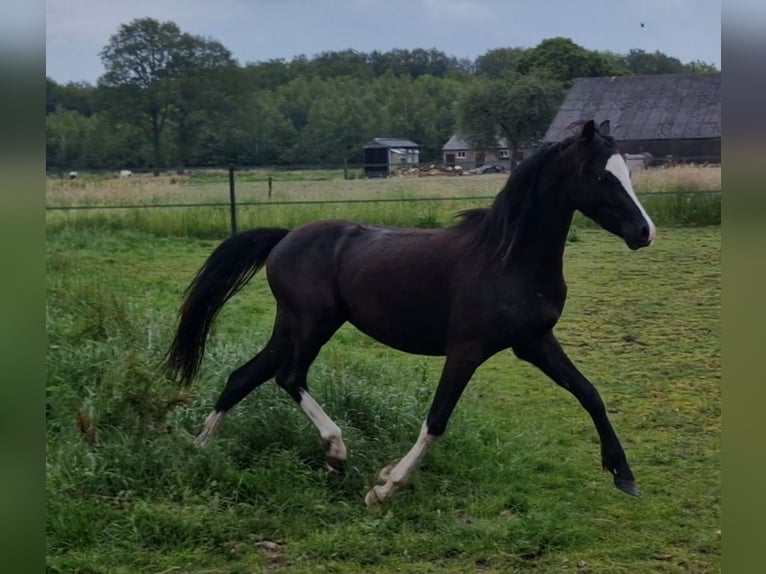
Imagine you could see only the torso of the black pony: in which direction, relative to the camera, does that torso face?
to the viewer's right

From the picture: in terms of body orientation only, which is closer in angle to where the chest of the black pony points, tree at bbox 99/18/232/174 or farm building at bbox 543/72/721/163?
the farm building

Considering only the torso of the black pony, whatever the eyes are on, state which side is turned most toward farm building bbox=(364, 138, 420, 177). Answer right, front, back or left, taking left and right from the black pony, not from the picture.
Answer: left

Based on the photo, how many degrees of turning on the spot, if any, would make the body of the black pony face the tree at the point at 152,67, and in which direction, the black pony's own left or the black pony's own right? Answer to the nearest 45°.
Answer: approximately 135° to the black pony's own left

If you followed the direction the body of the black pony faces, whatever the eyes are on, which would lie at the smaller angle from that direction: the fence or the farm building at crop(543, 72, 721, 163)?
the farm building
